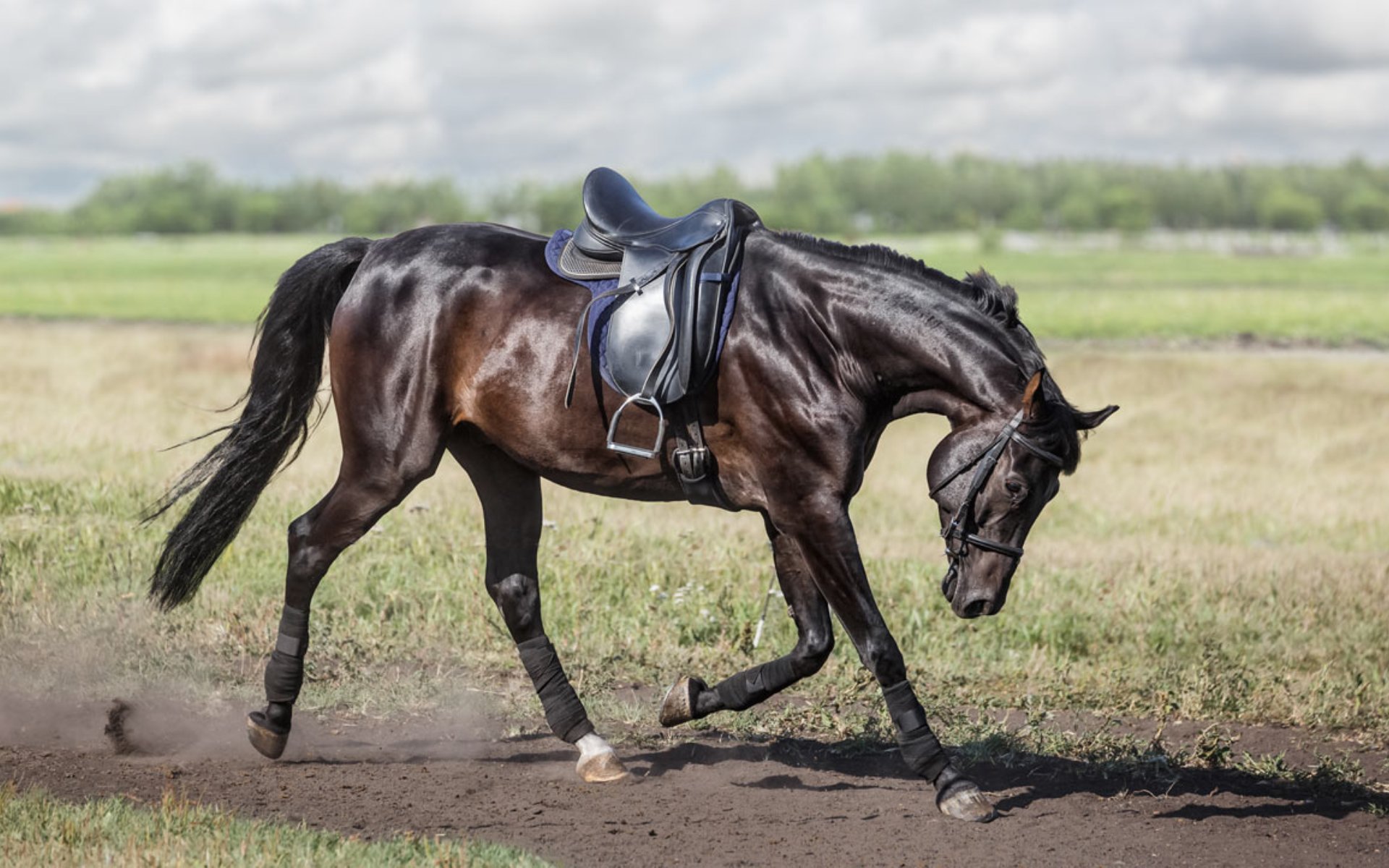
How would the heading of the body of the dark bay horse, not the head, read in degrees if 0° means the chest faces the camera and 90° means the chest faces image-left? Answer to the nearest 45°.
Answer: approximately 270°
